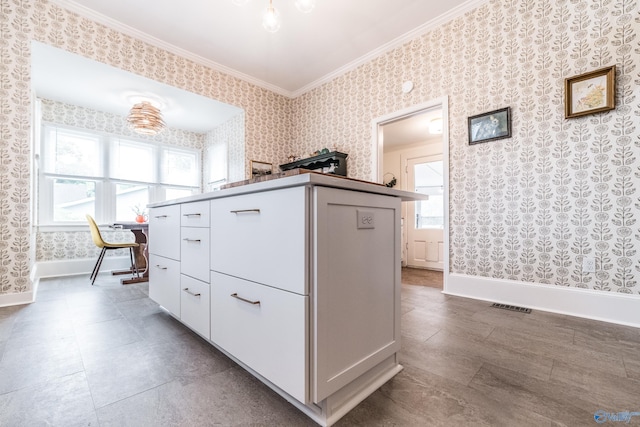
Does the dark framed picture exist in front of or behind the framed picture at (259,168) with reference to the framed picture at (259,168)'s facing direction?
in front

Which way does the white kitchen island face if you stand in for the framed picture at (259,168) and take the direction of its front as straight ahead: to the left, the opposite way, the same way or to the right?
to the right

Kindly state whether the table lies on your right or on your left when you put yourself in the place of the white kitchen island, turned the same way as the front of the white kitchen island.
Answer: on your right

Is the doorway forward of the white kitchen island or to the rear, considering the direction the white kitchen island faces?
to the rear

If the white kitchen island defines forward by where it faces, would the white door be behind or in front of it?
behind

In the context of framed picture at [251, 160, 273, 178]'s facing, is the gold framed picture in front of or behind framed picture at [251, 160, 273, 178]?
in front

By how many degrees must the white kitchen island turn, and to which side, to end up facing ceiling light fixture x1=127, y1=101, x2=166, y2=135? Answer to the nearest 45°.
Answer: approximately 90° to its right

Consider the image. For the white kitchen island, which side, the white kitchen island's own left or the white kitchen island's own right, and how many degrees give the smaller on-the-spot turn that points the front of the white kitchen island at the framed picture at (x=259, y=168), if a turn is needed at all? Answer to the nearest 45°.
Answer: approximately 135° to the white kitchen island's own right

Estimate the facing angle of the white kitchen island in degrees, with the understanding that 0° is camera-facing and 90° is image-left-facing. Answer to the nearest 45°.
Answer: approximately 45°

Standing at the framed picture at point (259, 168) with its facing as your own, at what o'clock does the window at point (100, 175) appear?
The window is roughly at 5 o'clock from the framed picture.

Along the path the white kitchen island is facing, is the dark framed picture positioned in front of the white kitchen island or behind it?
behind

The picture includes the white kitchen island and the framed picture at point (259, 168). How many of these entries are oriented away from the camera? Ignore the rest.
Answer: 0

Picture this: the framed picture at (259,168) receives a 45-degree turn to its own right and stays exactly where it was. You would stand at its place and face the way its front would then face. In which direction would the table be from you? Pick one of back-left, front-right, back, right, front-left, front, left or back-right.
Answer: right

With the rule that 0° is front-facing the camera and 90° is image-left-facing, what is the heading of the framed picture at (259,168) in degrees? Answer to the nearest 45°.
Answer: approximately 315°
